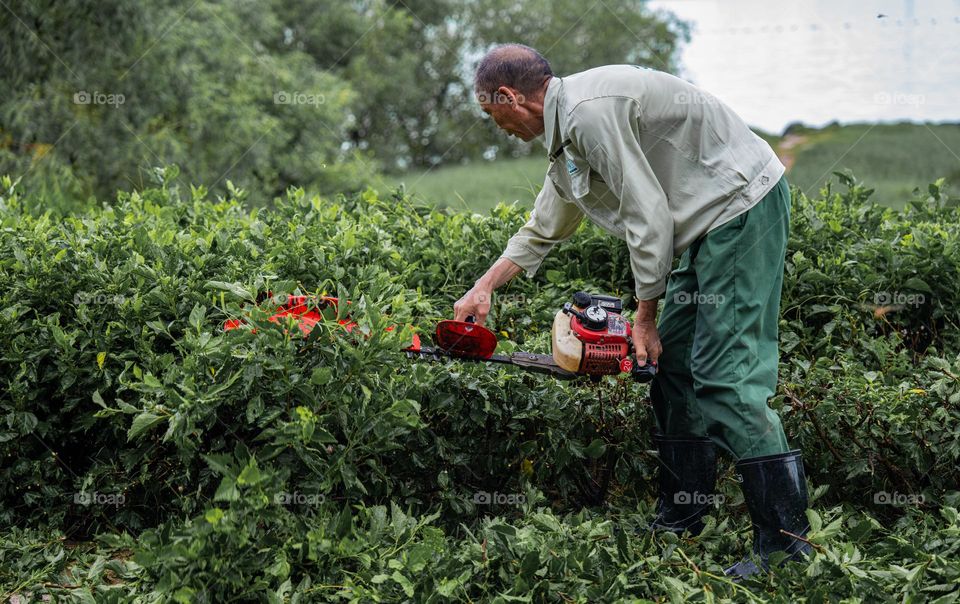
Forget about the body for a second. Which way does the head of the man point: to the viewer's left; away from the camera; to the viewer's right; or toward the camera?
to the viewer's left

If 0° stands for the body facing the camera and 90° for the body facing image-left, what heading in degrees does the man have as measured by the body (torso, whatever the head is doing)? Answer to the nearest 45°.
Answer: approximately 90°
